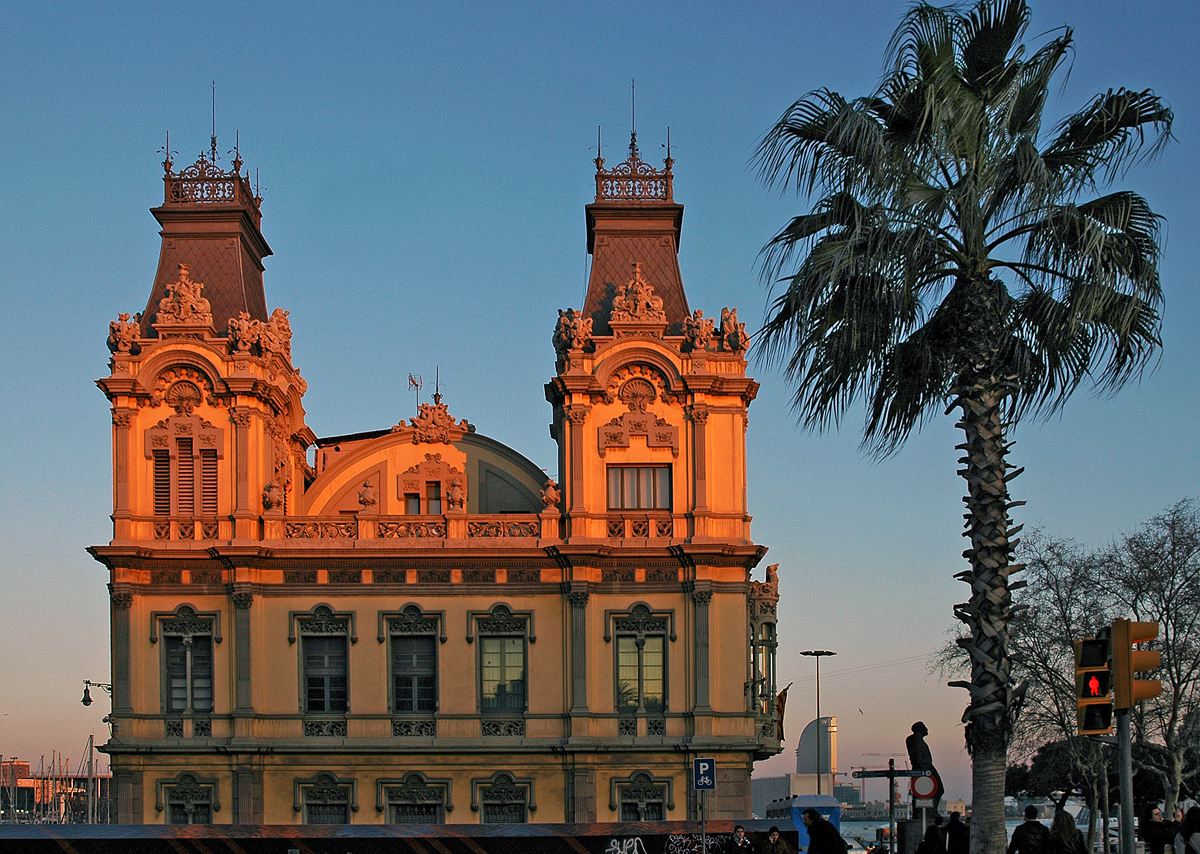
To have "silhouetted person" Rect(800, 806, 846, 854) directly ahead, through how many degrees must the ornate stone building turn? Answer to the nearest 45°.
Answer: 0° — it already faces them

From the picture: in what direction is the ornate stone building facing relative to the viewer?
toward the camera
